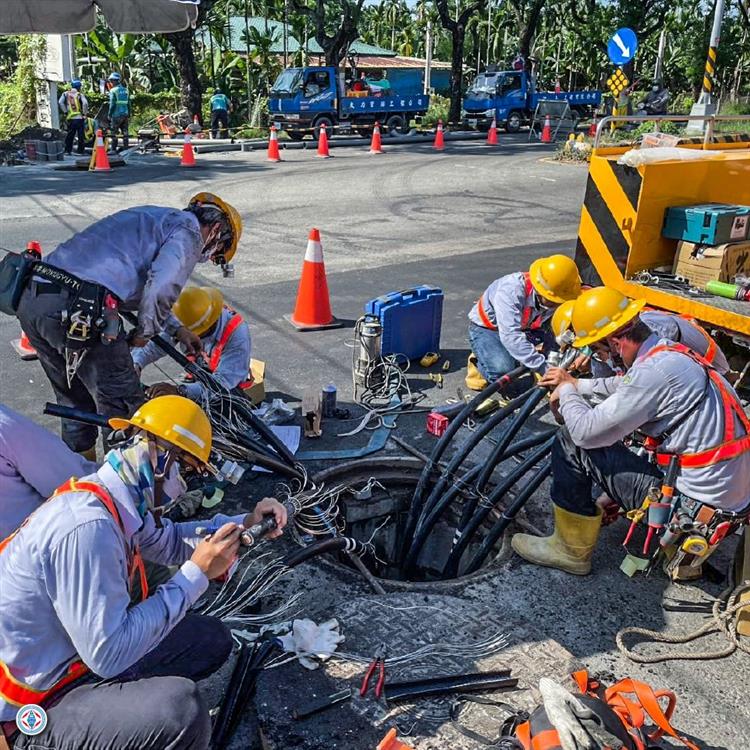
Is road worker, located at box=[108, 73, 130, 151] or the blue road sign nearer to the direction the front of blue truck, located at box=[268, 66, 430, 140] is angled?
the road worker

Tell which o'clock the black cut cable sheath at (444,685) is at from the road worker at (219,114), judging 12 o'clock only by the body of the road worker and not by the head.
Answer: The black cut cable sheath is roughly at 6 o'clock from the road worker.

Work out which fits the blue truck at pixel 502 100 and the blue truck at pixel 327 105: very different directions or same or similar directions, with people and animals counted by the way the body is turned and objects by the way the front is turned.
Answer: same or similar directions

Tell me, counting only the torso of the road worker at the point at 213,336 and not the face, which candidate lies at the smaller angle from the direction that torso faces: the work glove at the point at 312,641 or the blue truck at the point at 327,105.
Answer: the work glove

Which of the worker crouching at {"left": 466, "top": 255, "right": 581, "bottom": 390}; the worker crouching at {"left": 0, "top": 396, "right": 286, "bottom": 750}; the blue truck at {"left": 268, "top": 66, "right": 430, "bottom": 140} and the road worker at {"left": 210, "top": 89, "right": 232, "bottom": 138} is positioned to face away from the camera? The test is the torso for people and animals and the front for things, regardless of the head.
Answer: the road worker

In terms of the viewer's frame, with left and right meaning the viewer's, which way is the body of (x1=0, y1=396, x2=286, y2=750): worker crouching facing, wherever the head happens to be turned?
facing to the right of the viewer

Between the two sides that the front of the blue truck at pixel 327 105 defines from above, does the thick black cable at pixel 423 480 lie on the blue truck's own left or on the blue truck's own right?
on the blue truck's own left

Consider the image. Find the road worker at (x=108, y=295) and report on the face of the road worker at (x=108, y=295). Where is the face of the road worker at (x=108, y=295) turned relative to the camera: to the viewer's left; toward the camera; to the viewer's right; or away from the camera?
to the viewer's right

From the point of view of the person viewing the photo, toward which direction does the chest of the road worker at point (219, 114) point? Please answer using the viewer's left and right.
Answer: facing away from the viewer

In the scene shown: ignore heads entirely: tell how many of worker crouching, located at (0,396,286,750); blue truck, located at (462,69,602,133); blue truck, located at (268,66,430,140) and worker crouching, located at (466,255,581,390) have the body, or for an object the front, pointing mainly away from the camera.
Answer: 0

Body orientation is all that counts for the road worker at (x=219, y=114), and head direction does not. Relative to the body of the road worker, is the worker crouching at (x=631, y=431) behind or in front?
behind

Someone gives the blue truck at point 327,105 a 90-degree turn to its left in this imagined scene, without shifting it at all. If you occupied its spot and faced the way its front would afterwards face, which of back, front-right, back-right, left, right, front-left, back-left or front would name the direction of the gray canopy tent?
front-right

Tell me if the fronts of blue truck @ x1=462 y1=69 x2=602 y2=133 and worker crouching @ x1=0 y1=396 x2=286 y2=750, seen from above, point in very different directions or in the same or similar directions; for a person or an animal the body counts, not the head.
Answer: very different directions

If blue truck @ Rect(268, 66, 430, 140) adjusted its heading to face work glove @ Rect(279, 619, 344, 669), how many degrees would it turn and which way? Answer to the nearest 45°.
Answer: approximately 45° to its left

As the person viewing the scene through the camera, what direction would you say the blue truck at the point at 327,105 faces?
facing the viewer and to the left of the viewer

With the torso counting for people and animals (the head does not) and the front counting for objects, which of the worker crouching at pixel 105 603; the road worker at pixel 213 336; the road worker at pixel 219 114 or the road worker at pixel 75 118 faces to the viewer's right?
the worker crouching

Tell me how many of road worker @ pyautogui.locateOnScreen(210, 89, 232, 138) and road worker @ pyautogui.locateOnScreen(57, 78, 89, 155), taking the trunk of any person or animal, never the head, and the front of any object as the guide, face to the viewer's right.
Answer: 0

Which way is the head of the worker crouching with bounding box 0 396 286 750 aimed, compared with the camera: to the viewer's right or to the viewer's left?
to the viewer's right
